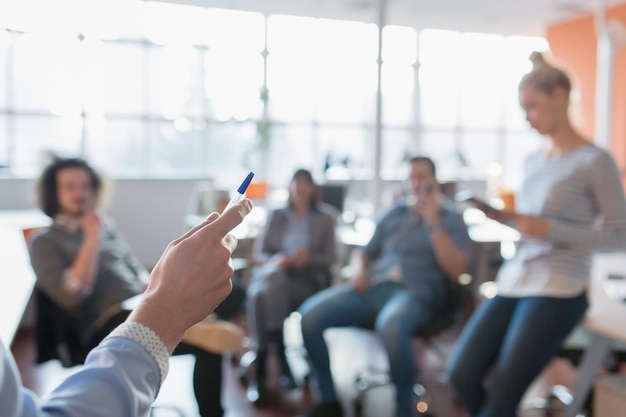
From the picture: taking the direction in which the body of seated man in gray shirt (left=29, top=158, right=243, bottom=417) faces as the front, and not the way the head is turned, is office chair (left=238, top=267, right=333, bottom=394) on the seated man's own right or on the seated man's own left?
on the seated man's own left

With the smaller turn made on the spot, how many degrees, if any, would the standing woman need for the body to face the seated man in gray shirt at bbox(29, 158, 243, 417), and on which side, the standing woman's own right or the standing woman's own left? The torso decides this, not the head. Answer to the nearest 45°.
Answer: approximately 45° to the standing woman's own right

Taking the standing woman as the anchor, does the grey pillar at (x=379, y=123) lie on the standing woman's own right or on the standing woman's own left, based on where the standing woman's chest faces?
on the standing woman's own right

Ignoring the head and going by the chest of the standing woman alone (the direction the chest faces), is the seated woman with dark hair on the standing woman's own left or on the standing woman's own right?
on the standing woman's own right

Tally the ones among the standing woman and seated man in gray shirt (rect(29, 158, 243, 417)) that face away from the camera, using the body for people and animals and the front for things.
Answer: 0

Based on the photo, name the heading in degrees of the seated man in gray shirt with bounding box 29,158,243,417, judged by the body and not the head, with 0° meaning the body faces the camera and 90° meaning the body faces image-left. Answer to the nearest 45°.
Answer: approximately 315°

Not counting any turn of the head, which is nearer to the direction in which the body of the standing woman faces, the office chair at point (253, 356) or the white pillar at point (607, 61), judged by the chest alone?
the office chair

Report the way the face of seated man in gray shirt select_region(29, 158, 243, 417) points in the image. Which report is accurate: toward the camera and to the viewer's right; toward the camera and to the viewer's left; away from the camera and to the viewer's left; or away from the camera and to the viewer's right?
toward the camera and to the viewer's right

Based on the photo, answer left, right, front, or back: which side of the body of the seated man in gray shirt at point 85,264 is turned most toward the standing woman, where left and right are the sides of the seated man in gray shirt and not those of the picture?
front

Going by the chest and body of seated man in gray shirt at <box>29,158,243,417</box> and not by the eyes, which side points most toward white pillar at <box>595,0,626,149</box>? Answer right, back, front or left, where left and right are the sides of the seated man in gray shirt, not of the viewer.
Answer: left

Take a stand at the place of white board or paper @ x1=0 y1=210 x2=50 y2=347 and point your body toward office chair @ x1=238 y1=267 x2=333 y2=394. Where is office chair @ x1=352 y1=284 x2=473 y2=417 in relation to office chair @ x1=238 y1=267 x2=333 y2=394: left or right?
right

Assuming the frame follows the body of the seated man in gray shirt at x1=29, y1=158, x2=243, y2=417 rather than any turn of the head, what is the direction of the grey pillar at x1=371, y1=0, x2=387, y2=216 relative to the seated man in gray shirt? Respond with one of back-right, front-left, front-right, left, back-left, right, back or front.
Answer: left

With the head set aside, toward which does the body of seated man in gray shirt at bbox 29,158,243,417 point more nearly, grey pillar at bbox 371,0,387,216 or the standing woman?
the standing woman

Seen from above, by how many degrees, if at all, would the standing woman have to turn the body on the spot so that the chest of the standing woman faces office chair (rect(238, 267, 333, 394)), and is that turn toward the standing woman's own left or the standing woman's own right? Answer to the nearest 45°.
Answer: approximately 90° to the standing woman's own right
